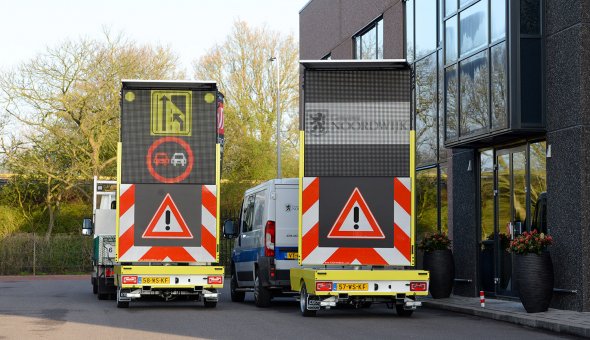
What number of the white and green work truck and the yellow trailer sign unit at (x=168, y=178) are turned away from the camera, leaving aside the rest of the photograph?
2

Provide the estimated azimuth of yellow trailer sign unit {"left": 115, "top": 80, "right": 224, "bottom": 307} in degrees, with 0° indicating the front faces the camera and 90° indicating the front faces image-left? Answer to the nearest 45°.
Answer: approximately 180°

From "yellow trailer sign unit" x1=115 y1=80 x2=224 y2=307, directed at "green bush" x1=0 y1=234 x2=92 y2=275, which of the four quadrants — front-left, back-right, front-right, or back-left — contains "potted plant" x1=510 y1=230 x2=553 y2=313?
back-right

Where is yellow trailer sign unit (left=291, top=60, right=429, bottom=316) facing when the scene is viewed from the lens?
facing away from the viewer

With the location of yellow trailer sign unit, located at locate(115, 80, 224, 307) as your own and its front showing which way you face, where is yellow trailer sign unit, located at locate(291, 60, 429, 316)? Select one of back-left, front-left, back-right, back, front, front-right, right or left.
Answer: back-right

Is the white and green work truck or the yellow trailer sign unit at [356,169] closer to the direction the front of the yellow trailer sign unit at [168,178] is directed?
the white and green work truck

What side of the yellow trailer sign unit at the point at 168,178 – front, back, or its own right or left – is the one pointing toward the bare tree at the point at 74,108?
front

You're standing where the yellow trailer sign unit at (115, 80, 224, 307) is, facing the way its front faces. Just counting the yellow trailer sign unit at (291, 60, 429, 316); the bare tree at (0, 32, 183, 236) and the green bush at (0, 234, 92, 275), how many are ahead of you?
2

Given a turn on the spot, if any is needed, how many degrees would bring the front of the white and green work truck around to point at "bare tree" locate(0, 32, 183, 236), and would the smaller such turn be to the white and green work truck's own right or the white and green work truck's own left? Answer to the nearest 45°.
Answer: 0° — it already faces it

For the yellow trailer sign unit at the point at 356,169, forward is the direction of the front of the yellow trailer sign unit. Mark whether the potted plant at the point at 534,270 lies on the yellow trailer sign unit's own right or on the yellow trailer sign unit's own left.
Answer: on the yellow trailer sign unit's own right

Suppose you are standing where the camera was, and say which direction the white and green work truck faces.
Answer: facing away from the viewer

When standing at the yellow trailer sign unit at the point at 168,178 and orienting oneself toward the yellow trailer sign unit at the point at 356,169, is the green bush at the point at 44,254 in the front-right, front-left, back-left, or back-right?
back-left

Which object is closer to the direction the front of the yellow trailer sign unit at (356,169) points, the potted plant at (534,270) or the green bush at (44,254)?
the green bush

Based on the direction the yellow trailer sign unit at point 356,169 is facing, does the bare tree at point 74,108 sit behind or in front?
in front
